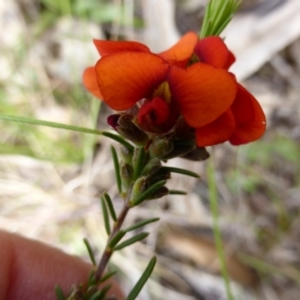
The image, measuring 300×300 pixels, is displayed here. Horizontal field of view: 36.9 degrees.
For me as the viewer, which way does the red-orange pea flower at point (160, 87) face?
facing the viewer
